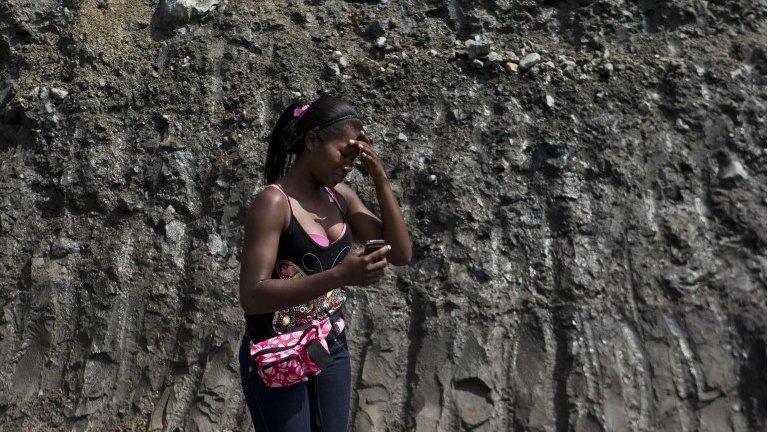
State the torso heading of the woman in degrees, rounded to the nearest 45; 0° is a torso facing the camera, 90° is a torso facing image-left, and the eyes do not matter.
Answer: approximately 315°

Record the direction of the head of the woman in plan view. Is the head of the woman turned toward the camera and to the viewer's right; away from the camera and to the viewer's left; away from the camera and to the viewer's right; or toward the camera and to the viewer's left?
toward the camera and to the viewer's right
